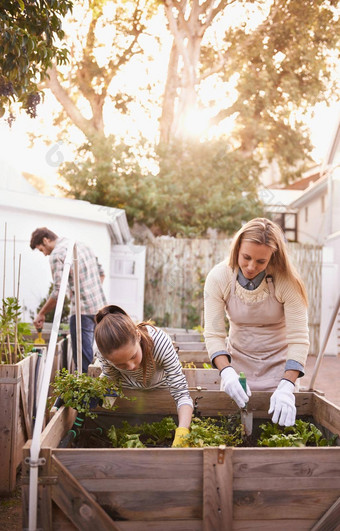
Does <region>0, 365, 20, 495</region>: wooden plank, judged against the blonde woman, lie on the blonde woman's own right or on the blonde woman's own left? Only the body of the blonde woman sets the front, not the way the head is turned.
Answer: on the blonde woman's own right

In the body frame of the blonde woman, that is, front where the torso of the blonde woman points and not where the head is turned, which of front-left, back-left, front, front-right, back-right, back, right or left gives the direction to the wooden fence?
back

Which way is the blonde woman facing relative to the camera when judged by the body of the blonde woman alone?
toward the camera

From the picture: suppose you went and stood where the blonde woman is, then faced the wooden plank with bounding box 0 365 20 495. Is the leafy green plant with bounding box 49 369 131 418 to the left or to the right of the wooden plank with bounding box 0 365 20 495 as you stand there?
left

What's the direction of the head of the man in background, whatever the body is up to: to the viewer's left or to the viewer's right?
to the viewer's left

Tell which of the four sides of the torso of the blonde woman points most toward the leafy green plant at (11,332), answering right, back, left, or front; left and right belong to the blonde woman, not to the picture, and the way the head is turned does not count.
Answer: right

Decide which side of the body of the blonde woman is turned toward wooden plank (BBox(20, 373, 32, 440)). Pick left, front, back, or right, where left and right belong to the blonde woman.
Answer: right

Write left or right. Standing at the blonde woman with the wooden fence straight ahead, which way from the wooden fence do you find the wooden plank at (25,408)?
left

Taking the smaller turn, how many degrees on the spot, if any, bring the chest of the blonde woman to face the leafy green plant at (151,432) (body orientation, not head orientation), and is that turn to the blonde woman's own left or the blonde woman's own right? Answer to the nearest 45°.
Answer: approximately 45° to the blonde woman's own right

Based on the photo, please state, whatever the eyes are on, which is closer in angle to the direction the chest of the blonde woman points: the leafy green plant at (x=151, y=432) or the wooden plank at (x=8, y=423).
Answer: the leafy green plant
